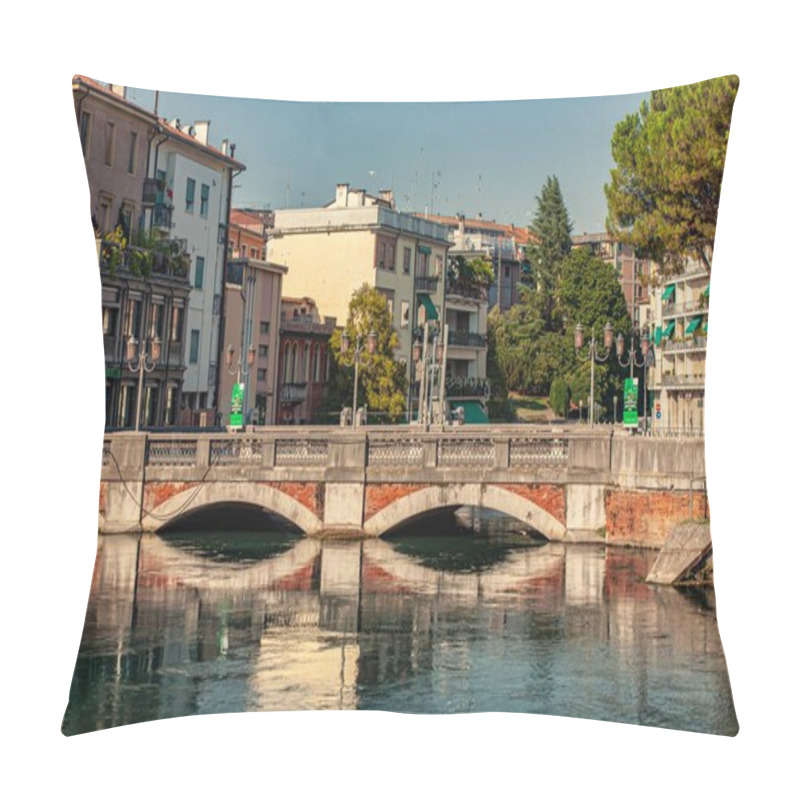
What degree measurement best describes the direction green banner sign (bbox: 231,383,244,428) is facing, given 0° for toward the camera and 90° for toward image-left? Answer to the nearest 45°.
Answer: approximately 0°

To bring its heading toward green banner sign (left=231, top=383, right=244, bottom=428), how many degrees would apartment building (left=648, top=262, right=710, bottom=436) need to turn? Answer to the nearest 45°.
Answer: approximately 45° to its right

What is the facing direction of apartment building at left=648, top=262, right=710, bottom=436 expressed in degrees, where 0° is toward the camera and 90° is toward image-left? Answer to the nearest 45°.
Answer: approximately 45°

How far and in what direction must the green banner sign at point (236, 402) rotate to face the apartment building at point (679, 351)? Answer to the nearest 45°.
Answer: approximately 90° to its left
